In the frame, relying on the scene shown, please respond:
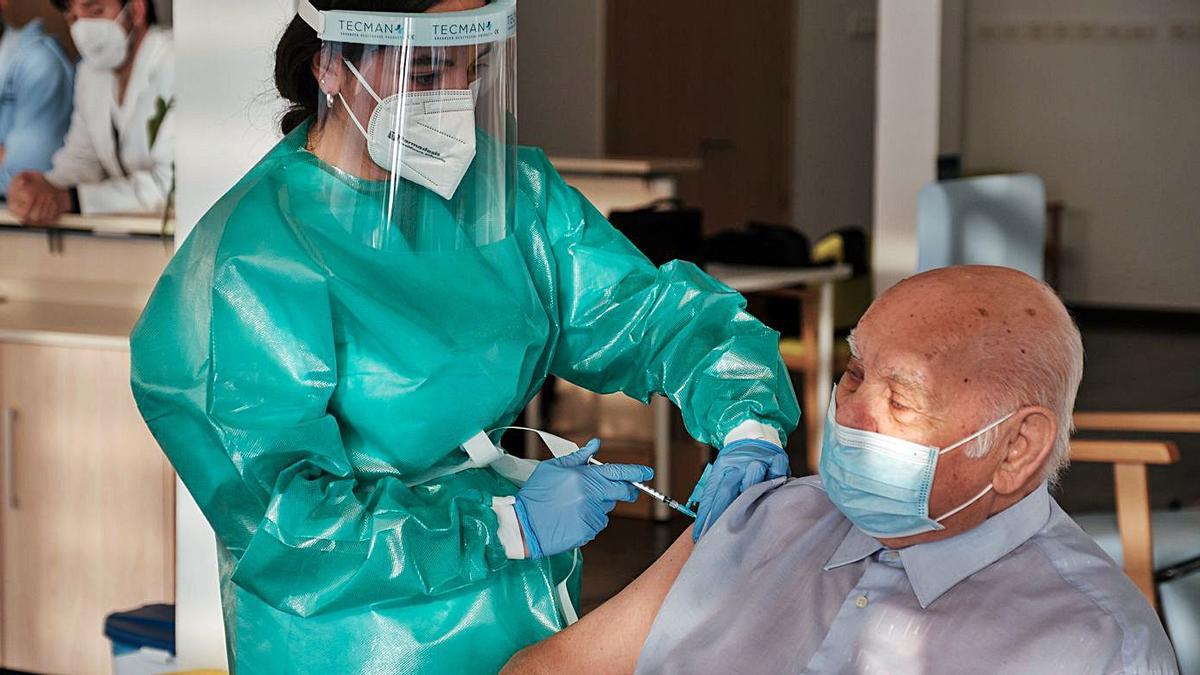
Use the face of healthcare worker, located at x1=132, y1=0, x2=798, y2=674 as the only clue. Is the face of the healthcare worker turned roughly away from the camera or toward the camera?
toward the camera

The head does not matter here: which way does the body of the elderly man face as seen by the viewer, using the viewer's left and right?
facing the viewer and to the left of the viewer

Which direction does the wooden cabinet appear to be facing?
toward the camera

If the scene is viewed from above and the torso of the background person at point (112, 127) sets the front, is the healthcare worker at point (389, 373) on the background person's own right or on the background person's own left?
on the background person's own left

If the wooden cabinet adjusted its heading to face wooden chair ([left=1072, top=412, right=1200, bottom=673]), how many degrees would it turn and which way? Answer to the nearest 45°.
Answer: approximately 45° to its left

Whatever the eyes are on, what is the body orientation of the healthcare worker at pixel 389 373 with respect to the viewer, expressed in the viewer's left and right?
facing the viewer and to the right of the viewer

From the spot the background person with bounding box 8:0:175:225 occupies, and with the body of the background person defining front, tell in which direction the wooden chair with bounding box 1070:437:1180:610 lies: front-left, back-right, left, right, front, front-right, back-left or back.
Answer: left

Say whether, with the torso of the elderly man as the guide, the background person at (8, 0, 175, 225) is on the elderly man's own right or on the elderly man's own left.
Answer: on the elderly man's own right

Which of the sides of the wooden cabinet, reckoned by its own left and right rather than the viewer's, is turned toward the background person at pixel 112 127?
back

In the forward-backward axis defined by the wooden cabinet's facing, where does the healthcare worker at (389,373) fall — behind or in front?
in front

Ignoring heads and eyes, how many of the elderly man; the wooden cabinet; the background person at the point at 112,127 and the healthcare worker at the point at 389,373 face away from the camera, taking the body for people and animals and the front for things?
0

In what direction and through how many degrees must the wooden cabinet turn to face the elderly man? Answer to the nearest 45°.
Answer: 0° — it already faces them
